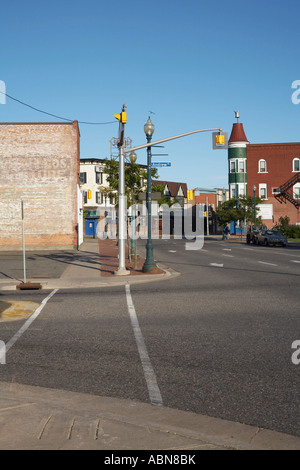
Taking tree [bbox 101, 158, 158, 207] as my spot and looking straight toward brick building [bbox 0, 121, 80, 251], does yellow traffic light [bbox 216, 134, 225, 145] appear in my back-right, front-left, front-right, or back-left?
back-left

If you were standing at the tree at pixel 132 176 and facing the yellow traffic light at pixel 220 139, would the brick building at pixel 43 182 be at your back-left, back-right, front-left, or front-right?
back-right

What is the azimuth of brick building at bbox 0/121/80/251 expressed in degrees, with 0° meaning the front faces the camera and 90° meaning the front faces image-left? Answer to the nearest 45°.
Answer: approximately 270°

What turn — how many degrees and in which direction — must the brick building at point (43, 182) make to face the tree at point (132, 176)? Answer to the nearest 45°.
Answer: approximately 45° to its right
